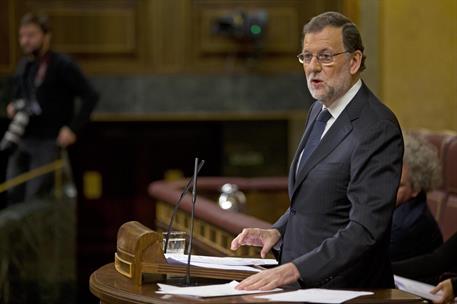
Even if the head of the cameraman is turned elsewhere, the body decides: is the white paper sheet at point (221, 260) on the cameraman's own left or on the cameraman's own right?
on the cameraman's own left

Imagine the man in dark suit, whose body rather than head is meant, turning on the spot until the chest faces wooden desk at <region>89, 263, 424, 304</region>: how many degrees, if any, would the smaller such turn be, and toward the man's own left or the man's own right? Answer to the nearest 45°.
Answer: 0° — they already face it

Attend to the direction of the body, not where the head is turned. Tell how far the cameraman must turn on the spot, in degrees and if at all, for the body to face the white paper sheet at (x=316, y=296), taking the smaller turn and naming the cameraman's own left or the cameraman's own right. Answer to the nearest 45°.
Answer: approximately 45° to the cameraman's own left

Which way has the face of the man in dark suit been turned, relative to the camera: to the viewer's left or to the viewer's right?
to the viewer's left

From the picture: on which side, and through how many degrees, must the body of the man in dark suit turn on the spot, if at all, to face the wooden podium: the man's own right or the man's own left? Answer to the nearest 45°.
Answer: approximately 45° to the man's own right

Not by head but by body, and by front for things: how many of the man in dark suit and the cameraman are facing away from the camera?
0

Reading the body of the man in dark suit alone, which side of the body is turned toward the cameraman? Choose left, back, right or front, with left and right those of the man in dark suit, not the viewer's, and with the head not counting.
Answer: right

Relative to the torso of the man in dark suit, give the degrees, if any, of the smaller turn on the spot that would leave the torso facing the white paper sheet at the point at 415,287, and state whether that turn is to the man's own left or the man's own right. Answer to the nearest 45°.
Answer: approximately 135° to the man's own right

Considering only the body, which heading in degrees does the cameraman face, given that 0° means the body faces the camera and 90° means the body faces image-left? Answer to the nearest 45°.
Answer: approximately 45°

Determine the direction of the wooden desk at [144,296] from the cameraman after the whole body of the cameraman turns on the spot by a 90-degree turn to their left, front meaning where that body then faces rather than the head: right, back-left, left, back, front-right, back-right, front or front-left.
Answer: front-right

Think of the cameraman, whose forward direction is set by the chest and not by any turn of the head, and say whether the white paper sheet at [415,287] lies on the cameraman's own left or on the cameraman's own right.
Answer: on the cameraman's own left

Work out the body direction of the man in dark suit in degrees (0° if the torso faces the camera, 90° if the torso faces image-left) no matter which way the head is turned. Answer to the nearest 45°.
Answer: approximately 45°
